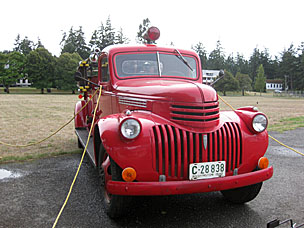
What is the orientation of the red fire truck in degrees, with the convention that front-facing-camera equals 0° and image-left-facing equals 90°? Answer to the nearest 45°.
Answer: approximately 315°
